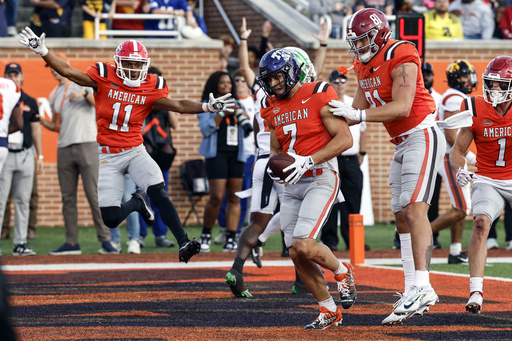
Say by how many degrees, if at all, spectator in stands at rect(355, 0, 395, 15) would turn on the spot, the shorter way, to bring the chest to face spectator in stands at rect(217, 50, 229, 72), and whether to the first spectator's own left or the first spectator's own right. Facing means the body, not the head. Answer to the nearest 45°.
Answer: approximately 45° to the first spectator's own right

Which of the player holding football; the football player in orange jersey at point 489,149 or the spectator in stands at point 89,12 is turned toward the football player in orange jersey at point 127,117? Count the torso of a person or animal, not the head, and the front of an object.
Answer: the spectator in stands

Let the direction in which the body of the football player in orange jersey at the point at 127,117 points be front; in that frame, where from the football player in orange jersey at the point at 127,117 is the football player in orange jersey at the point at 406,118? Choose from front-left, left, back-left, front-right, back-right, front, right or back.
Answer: front-left

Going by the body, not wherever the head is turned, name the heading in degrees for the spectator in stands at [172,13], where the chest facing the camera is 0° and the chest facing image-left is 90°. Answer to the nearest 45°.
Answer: approximately 0°

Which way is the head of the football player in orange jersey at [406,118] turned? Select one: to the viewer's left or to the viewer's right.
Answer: to the viewer's left

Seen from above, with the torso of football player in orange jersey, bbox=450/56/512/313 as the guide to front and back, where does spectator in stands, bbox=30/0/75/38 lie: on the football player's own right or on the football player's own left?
on the football player's own right

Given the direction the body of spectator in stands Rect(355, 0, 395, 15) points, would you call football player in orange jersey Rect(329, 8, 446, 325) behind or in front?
in front

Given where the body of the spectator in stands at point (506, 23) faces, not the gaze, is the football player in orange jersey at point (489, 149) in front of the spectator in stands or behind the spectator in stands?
in front
